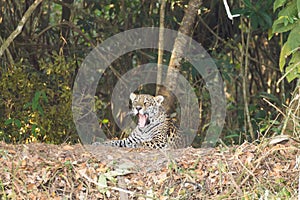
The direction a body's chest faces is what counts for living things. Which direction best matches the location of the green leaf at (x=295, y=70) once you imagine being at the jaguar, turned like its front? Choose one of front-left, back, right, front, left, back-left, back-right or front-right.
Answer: left

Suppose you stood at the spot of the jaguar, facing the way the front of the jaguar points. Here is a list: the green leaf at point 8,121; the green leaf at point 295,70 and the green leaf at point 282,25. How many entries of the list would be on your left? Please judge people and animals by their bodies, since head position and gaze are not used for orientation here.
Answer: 2
